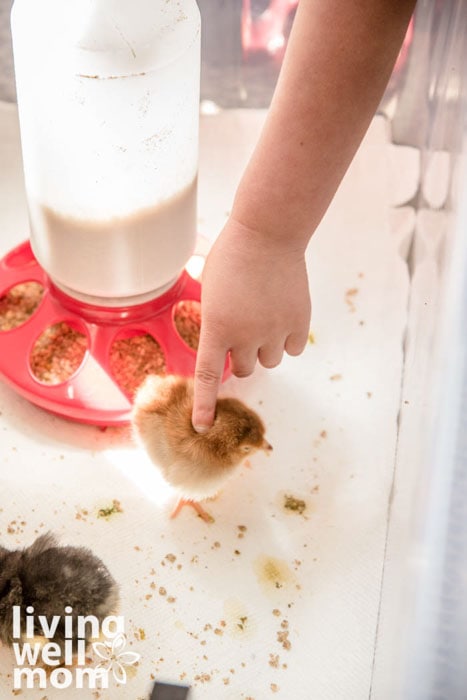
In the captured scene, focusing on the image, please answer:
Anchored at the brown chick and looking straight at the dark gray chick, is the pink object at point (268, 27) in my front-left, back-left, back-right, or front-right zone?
back-right

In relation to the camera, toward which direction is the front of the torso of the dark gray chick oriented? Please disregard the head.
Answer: to the viewer's left

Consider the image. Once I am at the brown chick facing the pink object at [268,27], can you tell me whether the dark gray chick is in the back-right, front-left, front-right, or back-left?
back-left

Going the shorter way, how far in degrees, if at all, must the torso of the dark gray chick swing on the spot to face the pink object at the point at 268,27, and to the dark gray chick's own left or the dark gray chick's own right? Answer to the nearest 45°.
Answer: approximately 135° to the dark gray chick's own right
